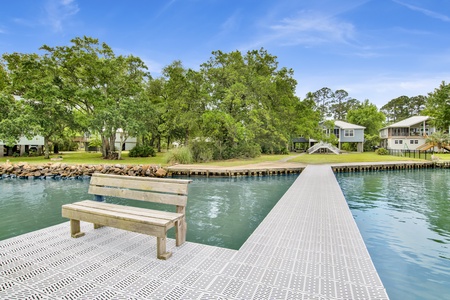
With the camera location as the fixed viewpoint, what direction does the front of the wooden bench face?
facing the viewer and to the left of the viewer

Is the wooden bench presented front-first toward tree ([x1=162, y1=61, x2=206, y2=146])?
no

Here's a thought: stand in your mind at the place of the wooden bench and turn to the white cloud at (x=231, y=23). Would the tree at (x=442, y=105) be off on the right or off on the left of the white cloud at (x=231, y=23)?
right

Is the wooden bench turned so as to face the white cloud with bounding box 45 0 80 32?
no

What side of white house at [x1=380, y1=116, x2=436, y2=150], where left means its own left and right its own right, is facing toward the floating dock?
front

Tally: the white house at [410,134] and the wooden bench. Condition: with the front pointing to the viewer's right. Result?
0

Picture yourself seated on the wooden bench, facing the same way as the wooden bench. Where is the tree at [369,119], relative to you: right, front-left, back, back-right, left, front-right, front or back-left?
back

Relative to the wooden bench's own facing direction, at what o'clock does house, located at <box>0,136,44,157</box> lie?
The house is roughly at 4 o'clock from the wooden bench.

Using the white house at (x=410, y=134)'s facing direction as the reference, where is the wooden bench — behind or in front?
in front

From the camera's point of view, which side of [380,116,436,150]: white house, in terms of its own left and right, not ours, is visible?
front

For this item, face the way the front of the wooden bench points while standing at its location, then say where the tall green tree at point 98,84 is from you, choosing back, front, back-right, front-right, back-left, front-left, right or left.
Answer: back-right

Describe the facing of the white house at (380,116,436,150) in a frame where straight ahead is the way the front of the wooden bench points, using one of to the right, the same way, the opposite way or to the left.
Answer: the same way

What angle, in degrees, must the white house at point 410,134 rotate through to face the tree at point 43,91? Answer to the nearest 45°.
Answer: approximately 45° to its right
